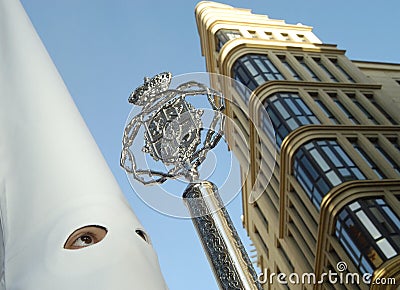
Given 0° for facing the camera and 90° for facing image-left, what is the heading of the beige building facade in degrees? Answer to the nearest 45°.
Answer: approximately 45°
